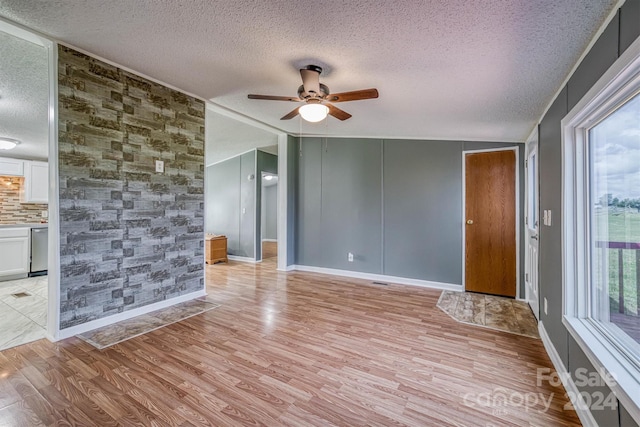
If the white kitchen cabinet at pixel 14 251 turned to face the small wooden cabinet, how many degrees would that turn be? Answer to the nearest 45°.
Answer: approximately 90° to its left

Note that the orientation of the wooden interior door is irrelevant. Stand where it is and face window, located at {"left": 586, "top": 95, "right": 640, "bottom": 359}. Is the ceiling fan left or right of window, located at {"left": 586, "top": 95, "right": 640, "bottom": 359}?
right

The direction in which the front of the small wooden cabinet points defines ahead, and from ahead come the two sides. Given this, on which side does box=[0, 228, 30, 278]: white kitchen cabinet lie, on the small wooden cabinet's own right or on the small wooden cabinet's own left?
on the small wooden cabinet's own right

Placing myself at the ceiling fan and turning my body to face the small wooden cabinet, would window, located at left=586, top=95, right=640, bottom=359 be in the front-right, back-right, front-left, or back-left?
back-right

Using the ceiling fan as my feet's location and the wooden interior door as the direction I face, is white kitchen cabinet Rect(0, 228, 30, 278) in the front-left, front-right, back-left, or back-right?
back-left

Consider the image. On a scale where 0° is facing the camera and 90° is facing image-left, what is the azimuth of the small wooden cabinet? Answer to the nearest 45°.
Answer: approximately 315°
